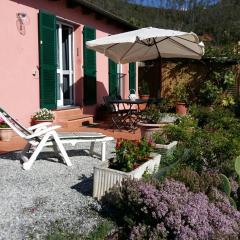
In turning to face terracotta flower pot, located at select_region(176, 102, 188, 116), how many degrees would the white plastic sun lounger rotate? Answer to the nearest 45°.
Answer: approximately 45° to its left

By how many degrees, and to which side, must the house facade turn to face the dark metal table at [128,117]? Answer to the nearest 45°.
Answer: approximately 45° to its left

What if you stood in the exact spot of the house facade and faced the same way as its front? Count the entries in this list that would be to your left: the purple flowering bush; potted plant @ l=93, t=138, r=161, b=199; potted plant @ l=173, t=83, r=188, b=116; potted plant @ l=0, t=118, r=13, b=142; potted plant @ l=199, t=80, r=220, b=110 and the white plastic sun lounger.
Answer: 2

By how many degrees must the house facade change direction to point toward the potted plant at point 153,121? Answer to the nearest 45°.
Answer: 0° — it already faces it

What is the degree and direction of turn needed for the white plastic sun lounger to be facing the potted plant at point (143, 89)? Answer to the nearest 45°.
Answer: approximately 90° to its left

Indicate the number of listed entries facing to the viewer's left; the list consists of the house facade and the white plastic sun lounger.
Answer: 0

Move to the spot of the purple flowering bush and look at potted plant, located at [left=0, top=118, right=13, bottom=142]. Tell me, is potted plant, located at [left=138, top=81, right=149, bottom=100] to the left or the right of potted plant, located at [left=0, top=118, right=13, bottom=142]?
right

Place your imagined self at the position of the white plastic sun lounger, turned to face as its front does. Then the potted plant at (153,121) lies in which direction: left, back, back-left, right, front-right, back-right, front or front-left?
front-left

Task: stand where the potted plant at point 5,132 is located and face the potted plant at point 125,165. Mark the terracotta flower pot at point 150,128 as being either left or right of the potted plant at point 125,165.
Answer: left

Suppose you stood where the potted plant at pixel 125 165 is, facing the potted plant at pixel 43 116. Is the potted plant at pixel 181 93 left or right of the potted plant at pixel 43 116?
right

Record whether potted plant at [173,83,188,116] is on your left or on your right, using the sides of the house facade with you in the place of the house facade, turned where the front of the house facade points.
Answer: on your left

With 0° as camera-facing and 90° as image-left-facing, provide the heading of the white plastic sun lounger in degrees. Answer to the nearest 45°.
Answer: approximately 270°

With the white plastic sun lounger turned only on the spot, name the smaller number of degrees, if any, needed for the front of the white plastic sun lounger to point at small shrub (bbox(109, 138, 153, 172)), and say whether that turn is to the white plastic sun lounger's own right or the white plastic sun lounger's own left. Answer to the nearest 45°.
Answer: approximately 45° to the white plastic sun lounger's own right

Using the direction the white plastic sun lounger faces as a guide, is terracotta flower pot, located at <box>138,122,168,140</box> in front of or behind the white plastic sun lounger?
in front

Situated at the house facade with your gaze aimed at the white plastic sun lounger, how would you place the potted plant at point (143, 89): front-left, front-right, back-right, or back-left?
back-left
